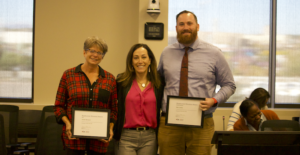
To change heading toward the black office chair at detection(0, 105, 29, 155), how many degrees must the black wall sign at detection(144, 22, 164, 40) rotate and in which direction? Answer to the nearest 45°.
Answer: approximately 45° to its right

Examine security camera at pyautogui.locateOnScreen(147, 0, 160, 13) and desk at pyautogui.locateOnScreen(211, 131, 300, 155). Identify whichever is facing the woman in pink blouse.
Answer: the security camera
